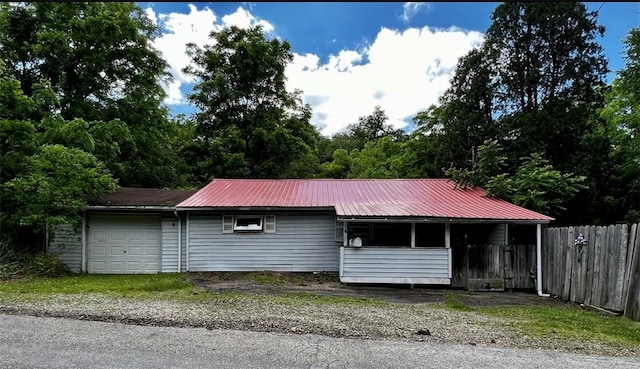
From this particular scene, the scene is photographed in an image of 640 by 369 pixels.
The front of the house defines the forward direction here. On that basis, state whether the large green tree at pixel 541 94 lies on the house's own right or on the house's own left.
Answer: on the house's own left

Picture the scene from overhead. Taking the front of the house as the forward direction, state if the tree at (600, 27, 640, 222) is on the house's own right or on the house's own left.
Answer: on the house's own left

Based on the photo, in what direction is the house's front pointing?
toward the camera

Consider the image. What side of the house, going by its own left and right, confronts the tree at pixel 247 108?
back

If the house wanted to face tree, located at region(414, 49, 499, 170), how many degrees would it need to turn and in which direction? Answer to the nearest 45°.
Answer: approximately 135° to its left

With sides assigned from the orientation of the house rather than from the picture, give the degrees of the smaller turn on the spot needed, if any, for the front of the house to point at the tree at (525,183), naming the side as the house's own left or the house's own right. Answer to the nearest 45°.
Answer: approximately 90° to the house's own left

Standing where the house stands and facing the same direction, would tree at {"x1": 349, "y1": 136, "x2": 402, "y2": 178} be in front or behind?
behind

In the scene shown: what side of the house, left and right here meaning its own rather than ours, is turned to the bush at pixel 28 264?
right

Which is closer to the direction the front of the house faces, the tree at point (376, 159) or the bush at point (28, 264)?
the bush
